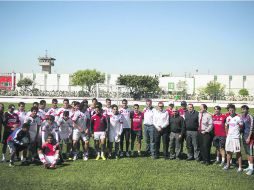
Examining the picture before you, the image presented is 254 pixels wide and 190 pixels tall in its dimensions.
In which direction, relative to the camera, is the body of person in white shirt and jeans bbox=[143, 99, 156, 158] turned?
toward the camera

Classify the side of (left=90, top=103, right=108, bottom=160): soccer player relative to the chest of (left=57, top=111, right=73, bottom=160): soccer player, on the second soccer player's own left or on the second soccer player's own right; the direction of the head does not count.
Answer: on the second soccer player's own left

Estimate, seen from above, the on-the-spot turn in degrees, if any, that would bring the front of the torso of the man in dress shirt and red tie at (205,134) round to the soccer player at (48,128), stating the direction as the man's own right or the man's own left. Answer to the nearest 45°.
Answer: approximately 45° to the man's own right

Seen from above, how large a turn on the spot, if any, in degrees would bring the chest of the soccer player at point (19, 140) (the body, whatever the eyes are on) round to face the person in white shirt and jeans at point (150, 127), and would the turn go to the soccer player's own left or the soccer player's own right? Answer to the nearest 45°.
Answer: approximately 45° to the soccer player's own left

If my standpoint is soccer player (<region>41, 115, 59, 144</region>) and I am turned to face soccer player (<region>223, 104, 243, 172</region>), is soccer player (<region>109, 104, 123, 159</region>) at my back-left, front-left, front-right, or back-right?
front-left

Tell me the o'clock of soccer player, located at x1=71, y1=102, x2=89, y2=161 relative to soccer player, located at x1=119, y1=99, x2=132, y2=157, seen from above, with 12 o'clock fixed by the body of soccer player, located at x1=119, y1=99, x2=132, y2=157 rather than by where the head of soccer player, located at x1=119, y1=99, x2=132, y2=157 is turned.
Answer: soccer player, located at x1=71, y1=102, x2=89, y2=161 is roughly at 2 o'clock from soccer player, located at x1=119, y1=99, x2=132, y2=157.

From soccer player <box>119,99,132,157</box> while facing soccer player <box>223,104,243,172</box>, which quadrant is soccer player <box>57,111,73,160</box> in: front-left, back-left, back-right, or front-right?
back-right

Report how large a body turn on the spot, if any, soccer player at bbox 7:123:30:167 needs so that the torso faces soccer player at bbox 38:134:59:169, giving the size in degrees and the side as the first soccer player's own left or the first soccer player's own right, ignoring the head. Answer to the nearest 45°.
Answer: approximately 45° to the first soccer player's own left

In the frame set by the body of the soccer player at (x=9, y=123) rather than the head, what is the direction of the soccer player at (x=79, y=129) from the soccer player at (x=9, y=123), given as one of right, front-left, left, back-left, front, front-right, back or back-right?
left

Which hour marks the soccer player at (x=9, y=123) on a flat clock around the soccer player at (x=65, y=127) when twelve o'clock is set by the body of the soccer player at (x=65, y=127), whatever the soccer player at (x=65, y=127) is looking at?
the soccer player at (x=9, y=123) is roughly at 3 o'clock from the soccer player at (x=65, y=127).

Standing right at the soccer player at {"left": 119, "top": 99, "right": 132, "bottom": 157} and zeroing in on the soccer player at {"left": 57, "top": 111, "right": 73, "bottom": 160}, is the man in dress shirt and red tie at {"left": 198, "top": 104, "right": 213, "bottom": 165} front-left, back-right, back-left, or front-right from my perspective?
back-left

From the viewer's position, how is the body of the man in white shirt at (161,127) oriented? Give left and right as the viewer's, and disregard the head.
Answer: facing the viewer

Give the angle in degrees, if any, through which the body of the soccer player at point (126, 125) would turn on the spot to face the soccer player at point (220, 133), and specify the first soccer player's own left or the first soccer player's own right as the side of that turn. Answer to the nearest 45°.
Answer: approximately 90° to the first soccer player's own left

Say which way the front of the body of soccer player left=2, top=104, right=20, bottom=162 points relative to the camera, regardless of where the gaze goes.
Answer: toward the camera

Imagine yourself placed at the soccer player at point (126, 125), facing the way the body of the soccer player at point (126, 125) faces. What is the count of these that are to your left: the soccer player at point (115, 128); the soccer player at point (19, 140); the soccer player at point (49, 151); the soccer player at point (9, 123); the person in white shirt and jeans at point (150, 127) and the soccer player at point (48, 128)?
1

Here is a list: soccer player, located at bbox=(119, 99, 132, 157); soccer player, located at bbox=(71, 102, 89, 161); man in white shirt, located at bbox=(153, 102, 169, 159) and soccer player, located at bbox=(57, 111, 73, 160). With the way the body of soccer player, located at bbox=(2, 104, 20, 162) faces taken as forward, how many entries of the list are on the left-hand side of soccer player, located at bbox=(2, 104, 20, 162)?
4
